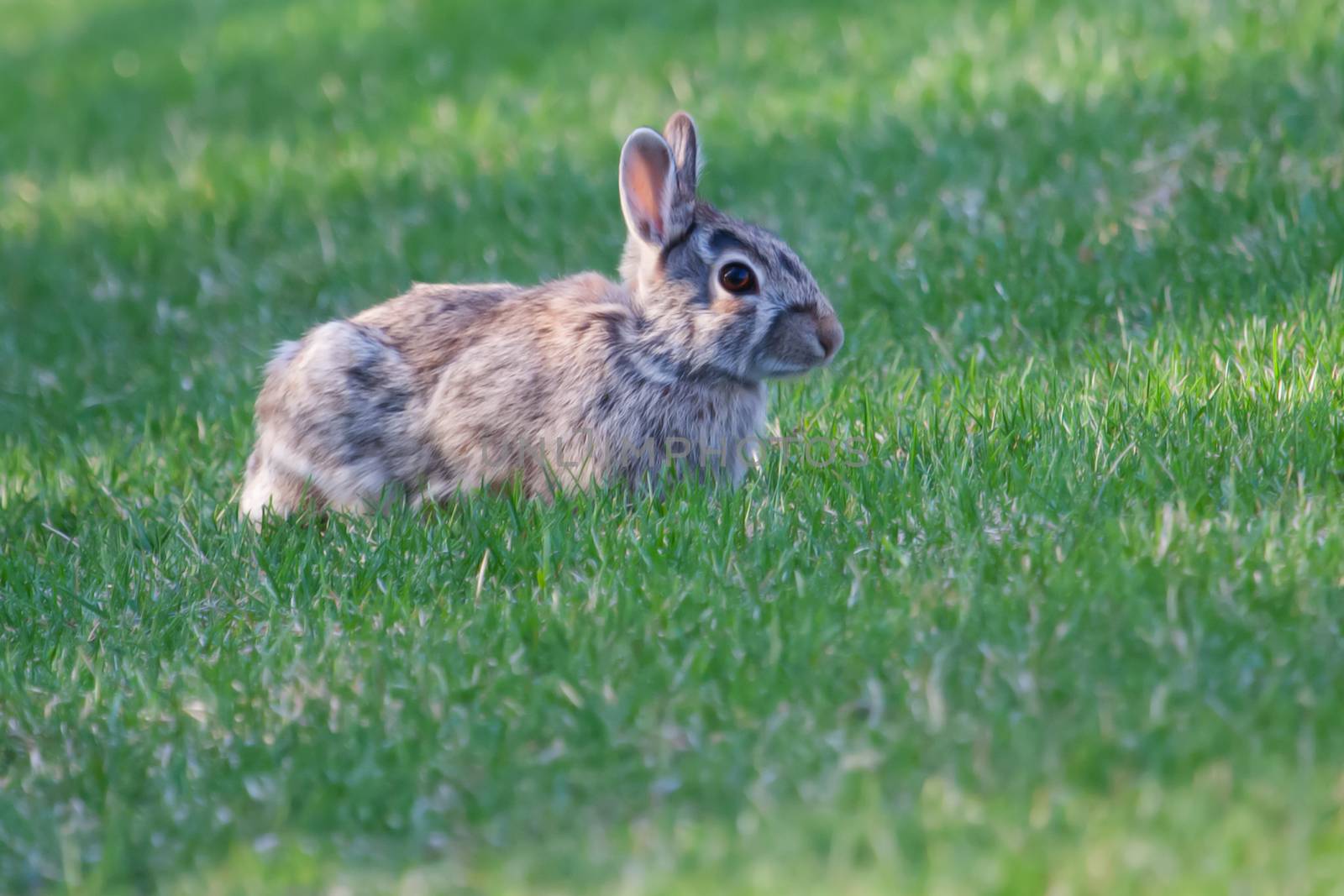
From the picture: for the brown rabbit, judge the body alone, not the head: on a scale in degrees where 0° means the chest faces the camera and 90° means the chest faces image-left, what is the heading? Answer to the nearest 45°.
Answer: approximately 270°
